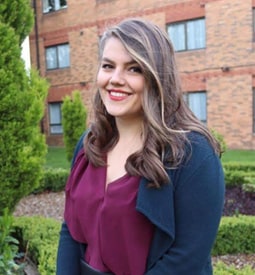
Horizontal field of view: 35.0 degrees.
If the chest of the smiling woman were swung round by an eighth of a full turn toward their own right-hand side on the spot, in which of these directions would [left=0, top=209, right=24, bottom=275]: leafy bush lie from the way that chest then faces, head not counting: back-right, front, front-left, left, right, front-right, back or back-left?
front-right

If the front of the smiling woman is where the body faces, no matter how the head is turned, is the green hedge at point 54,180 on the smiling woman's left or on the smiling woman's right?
on the smiling woman's right

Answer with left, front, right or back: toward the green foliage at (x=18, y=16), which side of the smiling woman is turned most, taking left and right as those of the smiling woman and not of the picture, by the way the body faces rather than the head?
right

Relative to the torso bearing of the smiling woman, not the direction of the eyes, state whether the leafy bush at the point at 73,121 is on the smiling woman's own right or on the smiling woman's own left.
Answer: on the smiling woman's own right

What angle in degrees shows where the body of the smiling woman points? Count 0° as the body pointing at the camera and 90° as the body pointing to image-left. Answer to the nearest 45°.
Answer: approximately 45°

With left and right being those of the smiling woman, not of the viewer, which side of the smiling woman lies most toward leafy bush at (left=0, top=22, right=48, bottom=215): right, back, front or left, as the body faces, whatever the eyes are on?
right
